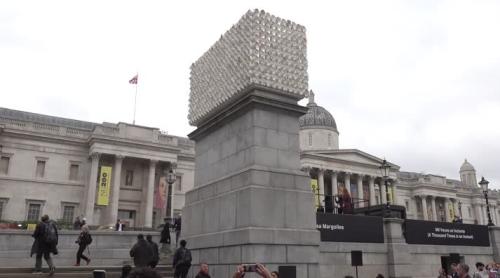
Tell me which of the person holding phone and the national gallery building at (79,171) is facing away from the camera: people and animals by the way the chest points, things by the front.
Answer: the person holding phone

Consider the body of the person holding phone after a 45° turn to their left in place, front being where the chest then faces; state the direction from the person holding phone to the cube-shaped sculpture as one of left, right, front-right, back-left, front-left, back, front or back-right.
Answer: front-right

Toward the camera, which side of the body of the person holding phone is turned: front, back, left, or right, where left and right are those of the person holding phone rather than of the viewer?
back

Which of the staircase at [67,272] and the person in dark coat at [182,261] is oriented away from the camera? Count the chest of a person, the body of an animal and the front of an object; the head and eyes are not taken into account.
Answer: the person in dark coat

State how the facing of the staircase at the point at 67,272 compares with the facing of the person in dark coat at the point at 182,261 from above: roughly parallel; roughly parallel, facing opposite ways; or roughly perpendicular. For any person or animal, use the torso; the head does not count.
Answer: roughly parallel, facing opposite ways

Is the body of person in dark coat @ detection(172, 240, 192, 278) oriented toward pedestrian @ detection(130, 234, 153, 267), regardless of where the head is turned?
no

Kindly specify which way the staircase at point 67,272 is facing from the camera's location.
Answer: facing the viewer

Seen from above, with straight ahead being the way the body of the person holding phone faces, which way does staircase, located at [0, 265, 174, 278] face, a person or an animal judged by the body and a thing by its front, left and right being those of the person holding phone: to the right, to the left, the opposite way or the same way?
the opposite way

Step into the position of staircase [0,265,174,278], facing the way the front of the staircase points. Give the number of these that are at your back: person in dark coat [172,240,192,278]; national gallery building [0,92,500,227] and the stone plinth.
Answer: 1

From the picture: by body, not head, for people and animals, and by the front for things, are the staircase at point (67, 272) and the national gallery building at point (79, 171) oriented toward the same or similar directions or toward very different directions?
same or similar directions

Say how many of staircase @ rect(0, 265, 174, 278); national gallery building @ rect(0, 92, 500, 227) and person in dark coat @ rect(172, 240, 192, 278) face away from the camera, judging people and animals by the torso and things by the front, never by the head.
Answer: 1

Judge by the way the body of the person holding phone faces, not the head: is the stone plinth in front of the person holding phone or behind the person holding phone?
in front

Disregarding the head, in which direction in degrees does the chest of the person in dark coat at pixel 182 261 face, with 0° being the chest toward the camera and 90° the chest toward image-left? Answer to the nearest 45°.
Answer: approximately 180°

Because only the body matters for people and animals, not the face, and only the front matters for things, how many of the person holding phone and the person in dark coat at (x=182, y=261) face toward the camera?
0

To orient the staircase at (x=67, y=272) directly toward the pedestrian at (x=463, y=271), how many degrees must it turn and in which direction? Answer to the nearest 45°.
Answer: approximately 45° to its left

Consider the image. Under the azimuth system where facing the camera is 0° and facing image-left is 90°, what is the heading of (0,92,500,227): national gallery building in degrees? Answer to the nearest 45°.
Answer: approximately 315°

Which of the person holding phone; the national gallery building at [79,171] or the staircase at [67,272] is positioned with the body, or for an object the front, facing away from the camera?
the person holding phone
